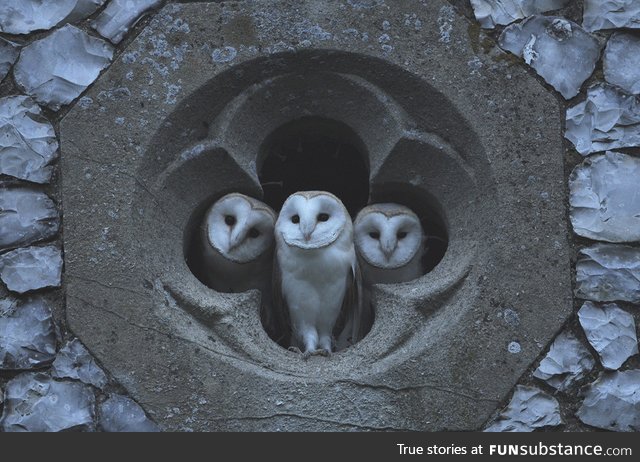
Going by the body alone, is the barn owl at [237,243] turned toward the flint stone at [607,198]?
no

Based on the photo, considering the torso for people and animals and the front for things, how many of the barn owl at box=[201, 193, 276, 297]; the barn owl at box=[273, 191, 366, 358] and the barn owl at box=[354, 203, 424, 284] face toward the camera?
3

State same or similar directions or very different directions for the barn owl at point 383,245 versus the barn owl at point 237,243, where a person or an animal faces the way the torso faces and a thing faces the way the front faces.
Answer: same or similar directions

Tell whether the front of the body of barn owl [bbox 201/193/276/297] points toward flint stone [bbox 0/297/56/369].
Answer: no

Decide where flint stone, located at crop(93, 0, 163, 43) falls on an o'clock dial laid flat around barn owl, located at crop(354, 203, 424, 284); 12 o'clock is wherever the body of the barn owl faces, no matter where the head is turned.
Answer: The flint stone is roughly at 3 o'clock from the barn owl.

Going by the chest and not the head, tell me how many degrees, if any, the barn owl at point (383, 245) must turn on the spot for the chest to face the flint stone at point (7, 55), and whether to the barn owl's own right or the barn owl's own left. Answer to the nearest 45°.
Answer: approximately 90° to the barn owl's own right

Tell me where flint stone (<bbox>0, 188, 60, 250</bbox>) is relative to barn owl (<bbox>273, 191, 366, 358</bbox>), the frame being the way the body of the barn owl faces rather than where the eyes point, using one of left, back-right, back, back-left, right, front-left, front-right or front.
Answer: right

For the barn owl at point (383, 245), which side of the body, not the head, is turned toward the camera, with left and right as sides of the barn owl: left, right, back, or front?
front

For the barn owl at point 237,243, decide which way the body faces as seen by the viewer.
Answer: toward the camera

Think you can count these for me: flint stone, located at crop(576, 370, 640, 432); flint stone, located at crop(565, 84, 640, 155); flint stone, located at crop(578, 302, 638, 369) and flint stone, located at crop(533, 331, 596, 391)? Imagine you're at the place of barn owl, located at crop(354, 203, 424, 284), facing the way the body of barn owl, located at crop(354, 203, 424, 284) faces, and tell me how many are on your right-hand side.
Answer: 0

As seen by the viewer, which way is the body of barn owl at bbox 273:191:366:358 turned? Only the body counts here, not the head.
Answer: toward the camera

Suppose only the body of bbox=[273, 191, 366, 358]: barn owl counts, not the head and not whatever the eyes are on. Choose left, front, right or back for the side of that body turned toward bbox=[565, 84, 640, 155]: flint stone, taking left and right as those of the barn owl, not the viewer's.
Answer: left

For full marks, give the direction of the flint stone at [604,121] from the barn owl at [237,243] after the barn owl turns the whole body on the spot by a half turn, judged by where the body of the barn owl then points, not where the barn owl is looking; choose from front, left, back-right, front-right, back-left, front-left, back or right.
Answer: right

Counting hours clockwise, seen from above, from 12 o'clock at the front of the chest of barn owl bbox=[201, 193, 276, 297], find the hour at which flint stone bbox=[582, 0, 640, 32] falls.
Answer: The flint stone is roughly at 9 o'clock from the barn owl.

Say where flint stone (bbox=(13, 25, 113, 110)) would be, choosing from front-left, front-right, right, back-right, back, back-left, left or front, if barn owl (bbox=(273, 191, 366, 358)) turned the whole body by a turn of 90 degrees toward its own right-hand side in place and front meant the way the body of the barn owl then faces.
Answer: front
